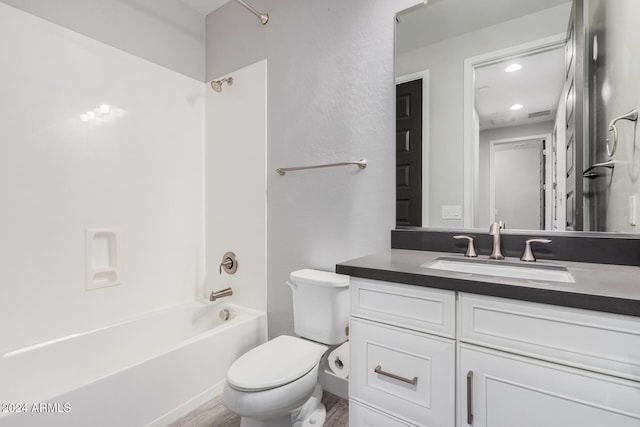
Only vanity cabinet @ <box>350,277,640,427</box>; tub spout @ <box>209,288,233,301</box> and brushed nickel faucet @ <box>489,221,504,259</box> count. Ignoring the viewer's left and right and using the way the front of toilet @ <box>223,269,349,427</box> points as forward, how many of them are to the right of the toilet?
1

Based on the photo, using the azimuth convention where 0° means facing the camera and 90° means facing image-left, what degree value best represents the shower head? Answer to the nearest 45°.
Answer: approximately 45°

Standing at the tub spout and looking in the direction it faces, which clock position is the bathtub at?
The bathtub is roughly at 12 o'clock from the tub spout.

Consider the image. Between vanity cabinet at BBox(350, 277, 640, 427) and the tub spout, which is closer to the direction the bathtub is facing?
the vanity cabinet

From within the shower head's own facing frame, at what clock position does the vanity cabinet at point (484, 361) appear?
The vanity cabinet is roughly at 10 o'clock from the shower head.

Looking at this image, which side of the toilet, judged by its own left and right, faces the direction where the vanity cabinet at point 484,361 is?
left

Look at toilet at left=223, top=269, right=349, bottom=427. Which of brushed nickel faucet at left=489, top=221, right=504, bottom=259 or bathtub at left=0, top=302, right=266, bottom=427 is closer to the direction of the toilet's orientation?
the bathtub

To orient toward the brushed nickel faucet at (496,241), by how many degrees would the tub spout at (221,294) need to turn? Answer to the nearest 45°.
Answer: approximately 90° to its left

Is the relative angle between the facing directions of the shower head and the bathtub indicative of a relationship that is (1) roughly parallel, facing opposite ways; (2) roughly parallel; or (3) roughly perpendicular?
roughly perpendicular

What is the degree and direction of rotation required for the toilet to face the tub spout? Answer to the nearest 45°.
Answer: approximately 90° to its right

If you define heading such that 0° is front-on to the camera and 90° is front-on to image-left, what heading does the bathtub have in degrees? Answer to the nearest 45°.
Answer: approximately 315°
